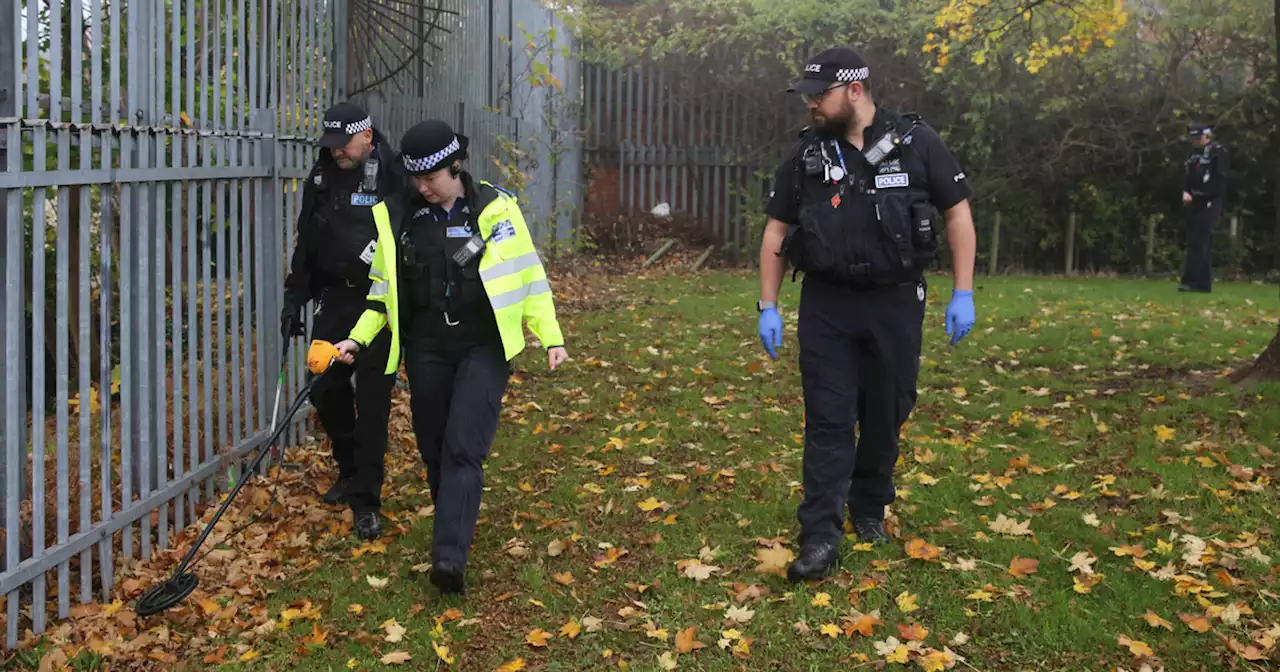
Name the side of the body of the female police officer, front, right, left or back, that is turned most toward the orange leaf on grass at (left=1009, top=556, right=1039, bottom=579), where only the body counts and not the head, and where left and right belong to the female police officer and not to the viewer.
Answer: left

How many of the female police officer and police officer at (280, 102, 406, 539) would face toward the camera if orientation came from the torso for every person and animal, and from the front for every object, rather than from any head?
2

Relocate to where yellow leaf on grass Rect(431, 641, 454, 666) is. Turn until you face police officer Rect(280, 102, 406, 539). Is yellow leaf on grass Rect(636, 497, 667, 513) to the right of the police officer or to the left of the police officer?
right

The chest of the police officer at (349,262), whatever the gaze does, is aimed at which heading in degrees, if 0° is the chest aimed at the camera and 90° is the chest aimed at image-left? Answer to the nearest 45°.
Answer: approximately 0°

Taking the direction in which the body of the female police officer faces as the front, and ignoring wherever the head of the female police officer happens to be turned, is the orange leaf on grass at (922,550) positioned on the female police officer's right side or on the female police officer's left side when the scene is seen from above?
on the female police officer's left side
